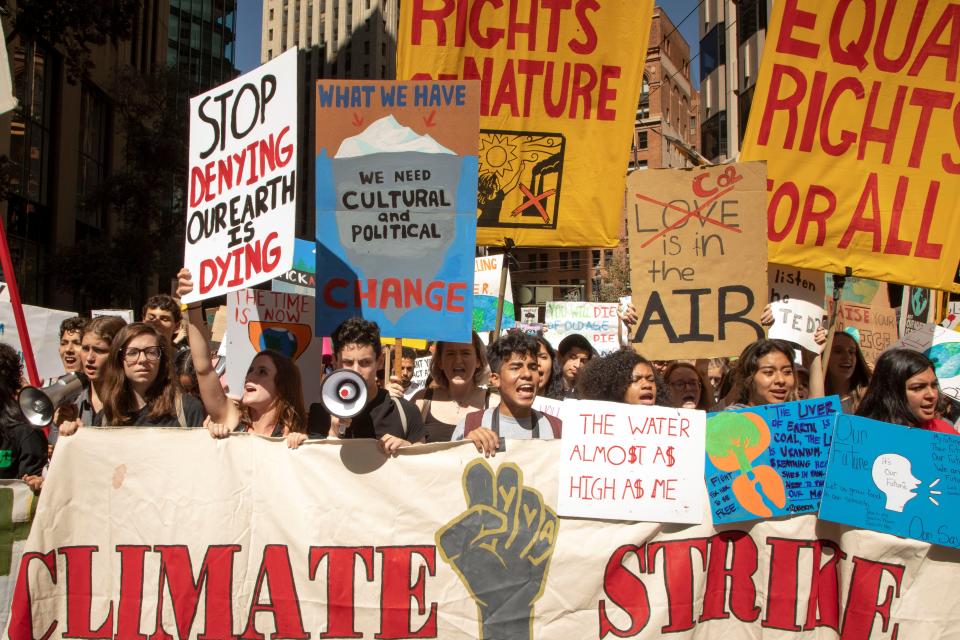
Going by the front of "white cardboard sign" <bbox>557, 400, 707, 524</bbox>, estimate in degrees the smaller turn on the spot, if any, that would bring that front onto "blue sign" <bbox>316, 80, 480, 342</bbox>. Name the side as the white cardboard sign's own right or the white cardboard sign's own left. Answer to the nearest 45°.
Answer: approximately 135° to the white cardboard sign's own right

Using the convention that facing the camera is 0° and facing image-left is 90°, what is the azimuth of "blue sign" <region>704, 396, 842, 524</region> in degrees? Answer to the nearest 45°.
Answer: approximately 0°
